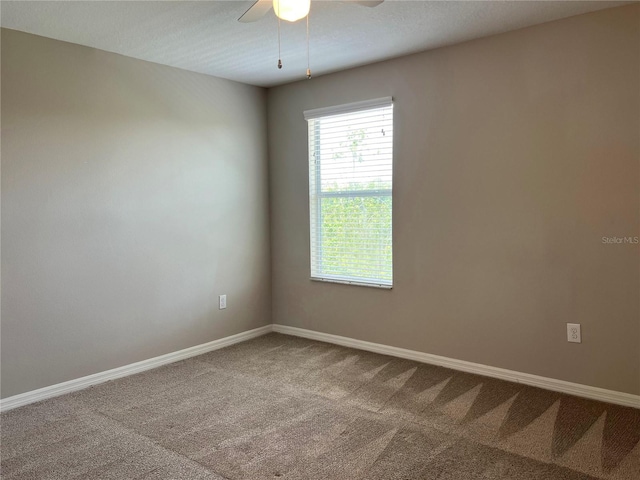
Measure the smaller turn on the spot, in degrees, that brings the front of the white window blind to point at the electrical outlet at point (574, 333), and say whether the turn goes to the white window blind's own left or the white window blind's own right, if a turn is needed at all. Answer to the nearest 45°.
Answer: approximately 90° to the white window blind's own left

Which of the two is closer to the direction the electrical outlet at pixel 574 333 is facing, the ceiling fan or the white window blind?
the ceiling fan

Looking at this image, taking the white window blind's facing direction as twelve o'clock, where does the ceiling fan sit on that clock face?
The ceiling fan is roughly at 11 o'clock from the white window blind.

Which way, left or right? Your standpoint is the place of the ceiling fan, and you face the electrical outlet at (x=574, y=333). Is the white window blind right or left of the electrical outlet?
left

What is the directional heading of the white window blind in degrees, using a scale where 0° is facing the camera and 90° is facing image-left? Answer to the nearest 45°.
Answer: approximately 45°

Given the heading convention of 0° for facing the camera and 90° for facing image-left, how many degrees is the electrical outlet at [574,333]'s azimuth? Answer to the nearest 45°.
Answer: approximately 0°

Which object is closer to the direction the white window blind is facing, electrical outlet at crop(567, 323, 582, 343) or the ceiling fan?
the ceiling fan

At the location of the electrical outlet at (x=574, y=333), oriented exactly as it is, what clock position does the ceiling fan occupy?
The ceiling fan is roughly at 1 o'clock from the electrical outlet.

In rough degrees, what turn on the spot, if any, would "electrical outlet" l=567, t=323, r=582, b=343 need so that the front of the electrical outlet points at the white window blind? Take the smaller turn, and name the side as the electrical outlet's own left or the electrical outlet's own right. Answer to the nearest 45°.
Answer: approximately 90° to the electrical outlet's own right
